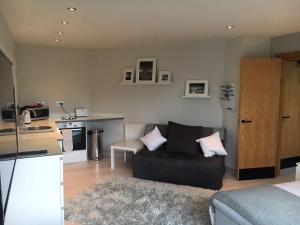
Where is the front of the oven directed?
toward the camera

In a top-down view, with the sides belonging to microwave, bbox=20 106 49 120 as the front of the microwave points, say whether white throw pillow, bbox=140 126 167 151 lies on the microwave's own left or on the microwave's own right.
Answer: on the microwave's own left

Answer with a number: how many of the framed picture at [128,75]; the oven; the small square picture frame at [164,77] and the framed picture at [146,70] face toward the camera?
4

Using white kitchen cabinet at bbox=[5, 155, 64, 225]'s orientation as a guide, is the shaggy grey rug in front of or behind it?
in front

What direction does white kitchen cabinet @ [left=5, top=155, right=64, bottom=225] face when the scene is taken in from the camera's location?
facing to the right of the viewer

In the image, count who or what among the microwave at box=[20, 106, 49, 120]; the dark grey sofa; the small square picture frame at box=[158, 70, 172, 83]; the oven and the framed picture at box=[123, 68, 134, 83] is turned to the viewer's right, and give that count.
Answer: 0

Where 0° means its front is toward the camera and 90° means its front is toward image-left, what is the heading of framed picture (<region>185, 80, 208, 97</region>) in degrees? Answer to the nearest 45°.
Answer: approximately 0°

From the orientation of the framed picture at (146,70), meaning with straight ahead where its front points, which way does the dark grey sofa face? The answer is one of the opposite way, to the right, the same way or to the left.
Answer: the same way

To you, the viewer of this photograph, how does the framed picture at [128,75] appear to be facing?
facing the viewer

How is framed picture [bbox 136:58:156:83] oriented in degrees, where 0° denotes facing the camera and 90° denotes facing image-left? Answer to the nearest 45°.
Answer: approximately 0°

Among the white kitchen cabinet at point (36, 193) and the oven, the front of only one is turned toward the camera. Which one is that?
the oven
